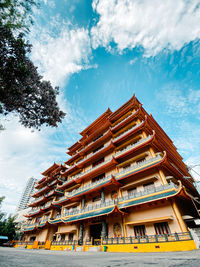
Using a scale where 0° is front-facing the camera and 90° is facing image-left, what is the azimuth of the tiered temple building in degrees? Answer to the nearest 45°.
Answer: approximately 45°

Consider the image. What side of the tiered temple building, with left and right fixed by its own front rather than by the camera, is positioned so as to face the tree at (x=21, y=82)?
front
